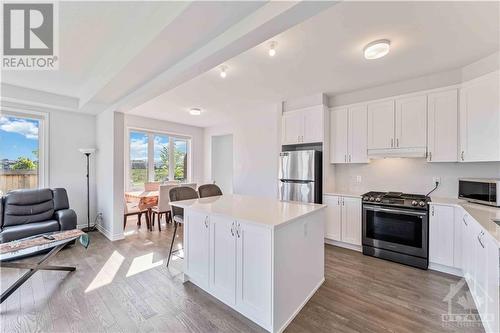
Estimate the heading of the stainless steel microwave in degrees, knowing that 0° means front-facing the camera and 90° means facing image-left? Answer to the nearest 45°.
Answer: approximately 45°

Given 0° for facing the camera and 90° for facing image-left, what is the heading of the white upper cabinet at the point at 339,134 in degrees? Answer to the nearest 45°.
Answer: approximately 0°

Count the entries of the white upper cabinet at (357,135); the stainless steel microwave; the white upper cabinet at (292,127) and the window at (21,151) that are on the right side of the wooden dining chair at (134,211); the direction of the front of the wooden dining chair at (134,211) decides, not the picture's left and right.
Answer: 3

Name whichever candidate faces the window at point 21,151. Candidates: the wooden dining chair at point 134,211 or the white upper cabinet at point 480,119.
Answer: the white upper cabinet

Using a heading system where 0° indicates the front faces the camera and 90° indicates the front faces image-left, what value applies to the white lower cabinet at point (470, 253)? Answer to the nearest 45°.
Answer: approximately 45°

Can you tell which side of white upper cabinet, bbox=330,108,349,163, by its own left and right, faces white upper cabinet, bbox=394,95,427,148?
left

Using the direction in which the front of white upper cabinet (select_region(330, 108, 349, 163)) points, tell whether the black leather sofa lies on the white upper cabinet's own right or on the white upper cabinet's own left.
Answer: on the white upper cabinet's own right

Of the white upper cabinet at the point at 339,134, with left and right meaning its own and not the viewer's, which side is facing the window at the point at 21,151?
right

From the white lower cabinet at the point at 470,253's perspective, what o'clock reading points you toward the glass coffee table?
The glass coffee table is roughly at 12 o'clock from the white lower cabinet.

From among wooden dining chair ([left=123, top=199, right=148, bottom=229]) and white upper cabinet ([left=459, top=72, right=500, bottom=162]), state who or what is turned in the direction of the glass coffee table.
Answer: the white upper cabinet

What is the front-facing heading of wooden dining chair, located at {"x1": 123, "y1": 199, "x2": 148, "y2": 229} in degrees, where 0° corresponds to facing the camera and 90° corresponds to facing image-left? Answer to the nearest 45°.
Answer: approximately 225°

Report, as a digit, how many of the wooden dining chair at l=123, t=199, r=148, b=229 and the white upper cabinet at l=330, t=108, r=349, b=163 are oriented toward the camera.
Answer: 1
